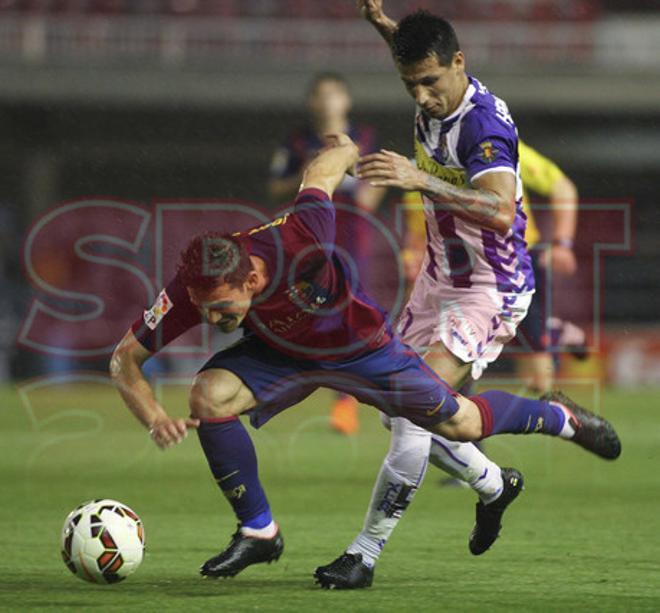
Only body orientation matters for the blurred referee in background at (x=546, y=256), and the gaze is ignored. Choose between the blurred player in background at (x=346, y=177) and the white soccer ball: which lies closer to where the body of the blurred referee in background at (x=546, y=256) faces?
the white soccer ball

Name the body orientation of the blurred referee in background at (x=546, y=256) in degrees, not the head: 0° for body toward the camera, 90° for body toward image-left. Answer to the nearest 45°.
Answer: approximately 0°

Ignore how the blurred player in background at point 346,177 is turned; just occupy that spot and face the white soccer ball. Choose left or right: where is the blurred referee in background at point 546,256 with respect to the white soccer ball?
left

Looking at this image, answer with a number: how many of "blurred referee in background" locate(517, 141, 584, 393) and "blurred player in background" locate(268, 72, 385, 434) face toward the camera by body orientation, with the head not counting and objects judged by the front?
2

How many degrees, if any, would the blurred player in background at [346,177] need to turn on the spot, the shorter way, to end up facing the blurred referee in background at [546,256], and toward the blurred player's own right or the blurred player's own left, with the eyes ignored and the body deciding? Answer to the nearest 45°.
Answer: approximately 45° to the blurred player's own left

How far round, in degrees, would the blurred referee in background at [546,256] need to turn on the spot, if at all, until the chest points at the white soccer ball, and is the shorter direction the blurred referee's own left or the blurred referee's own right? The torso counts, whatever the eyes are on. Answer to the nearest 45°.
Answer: approximately 45° to the blurred referee's own right
